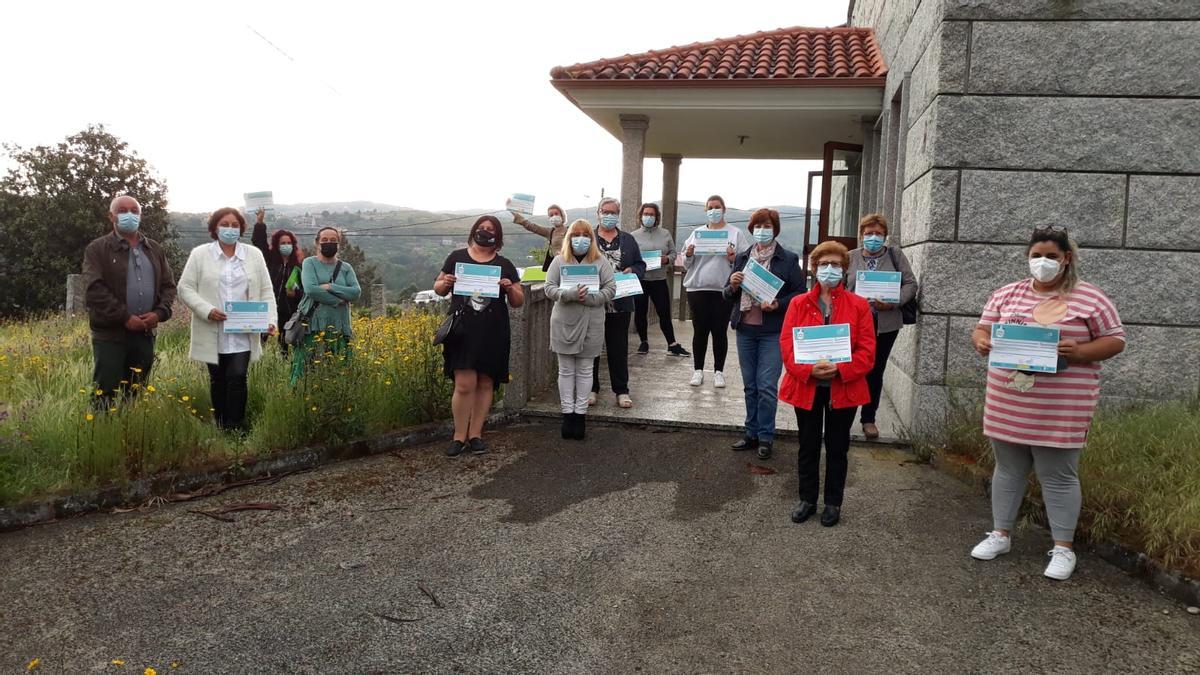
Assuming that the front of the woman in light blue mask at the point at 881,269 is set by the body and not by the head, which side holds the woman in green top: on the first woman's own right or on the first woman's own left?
on the first woman's own right

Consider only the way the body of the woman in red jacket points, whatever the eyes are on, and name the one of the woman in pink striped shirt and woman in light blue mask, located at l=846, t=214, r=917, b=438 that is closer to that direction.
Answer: the woman in pink striped shirt

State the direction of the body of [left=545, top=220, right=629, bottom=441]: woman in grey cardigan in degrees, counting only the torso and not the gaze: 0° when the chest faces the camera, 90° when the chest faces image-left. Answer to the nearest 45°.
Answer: approximately 0°

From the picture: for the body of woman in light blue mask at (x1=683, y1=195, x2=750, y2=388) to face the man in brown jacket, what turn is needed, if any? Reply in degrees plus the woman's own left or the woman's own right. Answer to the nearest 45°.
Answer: approximately 45° to the woman's own right

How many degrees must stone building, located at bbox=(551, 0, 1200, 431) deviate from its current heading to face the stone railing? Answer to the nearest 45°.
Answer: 0° — it already faces it

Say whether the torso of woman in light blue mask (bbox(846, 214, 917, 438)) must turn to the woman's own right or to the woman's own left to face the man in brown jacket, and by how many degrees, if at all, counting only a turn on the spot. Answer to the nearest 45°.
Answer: approximately 90° to the woman's own right

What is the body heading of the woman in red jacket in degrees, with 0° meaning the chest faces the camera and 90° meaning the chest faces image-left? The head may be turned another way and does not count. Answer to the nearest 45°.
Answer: approximately 0°

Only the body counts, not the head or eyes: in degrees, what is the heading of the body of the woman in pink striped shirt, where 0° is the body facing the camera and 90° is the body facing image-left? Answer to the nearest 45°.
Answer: approximately 45°
